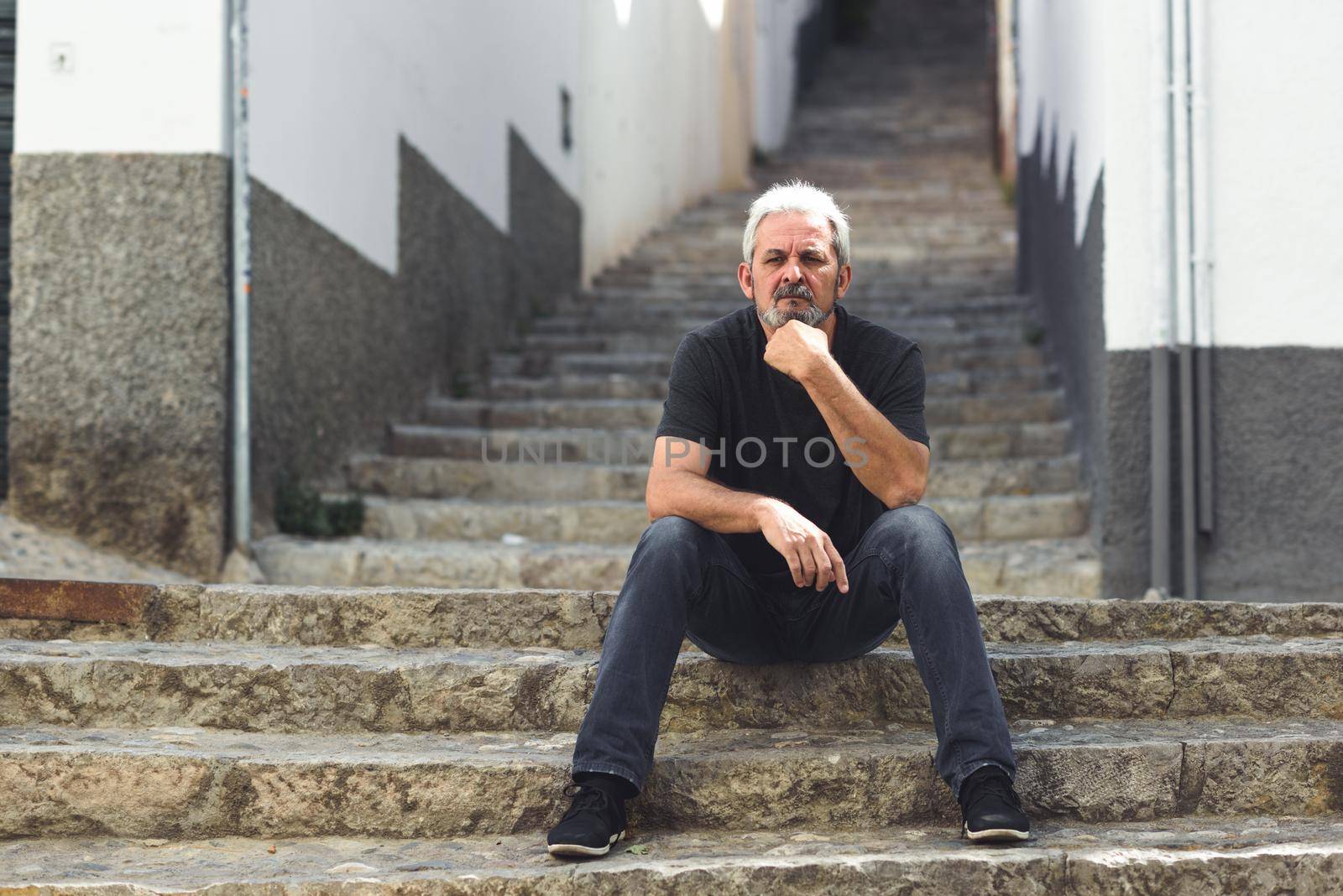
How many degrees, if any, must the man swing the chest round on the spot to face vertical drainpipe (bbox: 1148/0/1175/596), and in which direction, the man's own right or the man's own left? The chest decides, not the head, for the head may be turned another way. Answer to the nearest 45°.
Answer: approximately 135° to the man's own left

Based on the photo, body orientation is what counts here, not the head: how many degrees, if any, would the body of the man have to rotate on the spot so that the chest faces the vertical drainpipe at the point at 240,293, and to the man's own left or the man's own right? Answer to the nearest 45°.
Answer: approximately 135° to the man's own right

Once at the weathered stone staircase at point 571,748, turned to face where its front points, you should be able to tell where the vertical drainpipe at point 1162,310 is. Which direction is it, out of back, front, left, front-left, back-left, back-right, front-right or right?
back-left

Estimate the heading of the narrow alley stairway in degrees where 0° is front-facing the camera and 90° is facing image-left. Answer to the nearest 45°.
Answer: approximately 0°

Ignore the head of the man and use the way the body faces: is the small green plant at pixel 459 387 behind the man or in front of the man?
behind
